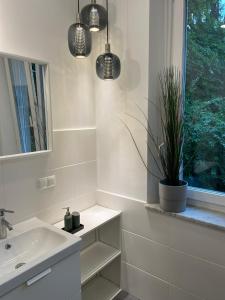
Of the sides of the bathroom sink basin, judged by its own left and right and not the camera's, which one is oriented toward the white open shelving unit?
left

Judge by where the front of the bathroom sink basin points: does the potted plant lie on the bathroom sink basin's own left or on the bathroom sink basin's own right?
on the bathroom sink basin's own left

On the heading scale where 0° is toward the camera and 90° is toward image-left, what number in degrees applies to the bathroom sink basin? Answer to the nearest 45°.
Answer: approximately 315°

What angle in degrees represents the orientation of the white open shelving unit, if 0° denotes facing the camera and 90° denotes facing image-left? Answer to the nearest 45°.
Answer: approximately 315°

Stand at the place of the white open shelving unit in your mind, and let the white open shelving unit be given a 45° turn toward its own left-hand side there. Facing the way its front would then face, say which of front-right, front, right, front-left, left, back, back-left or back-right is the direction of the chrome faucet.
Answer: back-right
